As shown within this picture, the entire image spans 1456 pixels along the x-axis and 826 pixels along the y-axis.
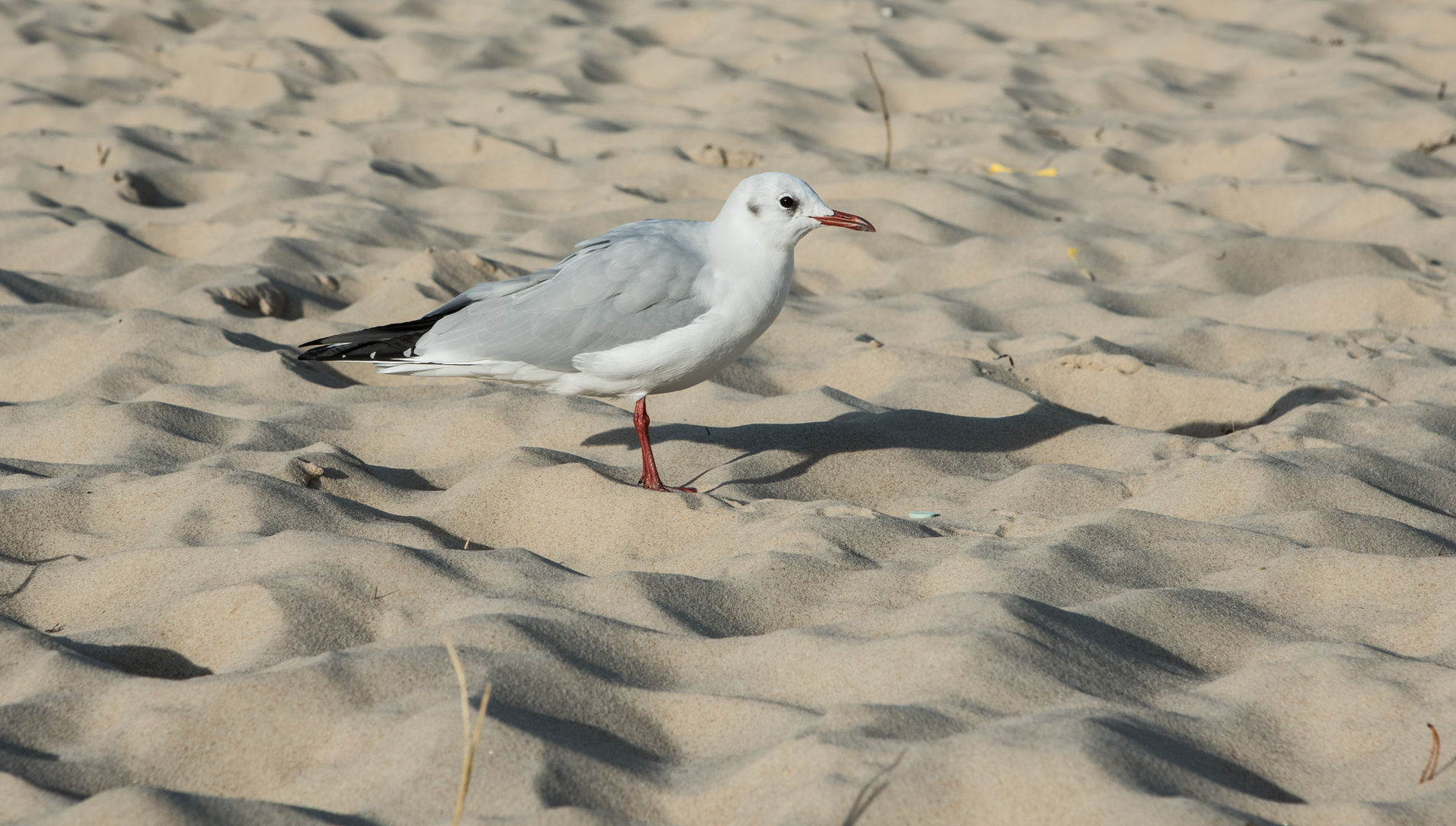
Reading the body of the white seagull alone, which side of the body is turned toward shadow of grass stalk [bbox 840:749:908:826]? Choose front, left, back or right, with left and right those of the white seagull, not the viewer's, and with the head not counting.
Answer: right

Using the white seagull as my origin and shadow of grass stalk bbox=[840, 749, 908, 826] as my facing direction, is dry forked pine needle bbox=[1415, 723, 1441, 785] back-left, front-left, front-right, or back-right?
front-left

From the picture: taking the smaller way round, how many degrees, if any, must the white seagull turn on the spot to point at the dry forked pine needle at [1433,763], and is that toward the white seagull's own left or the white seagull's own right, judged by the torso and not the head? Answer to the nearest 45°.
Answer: approximately 45° to the white seagull's own right

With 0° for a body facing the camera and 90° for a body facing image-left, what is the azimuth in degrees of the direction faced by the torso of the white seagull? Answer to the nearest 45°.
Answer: approximately 270°
